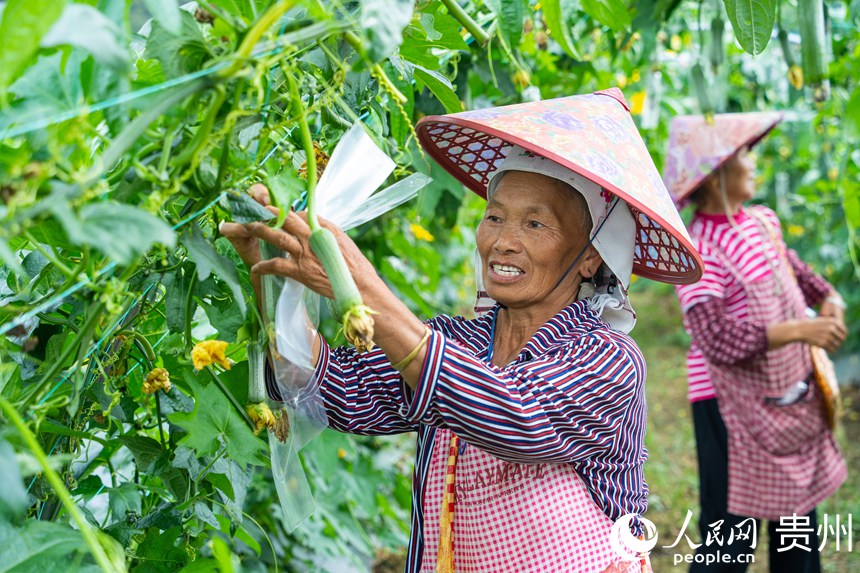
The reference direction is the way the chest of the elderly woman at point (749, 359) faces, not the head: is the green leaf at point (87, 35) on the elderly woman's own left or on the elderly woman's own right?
on the elderly woman's own right

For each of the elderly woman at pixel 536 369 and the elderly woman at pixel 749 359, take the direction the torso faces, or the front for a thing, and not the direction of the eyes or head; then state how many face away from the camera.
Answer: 0

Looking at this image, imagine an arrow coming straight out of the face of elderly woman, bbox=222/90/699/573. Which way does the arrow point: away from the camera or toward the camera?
toward the camera

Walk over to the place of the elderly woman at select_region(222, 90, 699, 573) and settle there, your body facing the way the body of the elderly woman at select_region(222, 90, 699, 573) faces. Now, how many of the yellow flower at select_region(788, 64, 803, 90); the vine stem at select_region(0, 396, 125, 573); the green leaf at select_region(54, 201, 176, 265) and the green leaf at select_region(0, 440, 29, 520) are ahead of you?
3

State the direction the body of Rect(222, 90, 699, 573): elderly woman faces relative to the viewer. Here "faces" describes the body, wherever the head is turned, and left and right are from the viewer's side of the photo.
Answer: facing the viewer and to the left of the viewer
